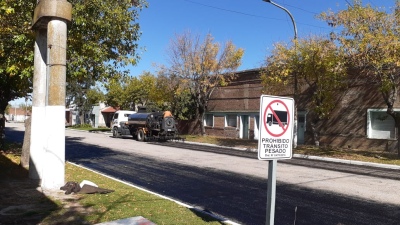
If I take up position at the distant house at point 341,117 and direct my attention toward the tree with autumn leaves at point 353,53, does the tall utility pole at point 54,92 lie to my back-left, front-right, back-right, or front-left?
front-right

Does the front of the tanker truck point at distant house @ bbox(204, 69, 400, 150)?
no

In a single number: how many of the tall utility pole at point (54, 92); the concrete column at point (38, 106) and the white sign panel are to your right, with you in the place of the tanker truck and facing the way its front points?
0

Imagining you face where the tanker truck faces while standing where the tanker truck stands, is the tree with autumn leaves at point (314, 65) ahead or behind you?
behind

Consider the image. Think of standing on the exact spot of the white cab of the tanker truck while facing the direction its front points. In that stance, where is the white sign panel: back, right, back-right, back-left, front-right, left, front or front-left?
back-left

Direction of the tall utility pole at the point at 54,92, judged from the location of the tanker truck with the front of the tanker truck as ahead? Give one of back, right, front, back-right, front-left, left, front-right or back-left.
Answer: back-left

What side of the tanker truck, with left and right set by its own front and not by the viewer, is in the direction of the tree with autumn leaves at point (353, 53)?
back

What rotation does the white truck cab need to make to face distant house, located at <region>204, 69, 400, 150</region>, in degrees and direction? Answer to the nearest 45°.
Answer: approximately 180°

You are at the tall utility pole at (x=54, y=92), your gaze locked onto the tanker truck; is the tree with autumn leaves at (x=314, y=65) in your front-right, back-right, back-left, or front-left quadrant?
front-right

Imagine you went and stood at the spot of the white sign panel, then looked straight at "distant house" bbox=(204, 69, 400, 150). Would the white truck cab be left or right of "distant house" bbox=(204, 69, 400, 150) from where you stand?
left

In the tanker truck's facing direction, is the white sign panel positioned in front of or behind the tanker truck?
behind

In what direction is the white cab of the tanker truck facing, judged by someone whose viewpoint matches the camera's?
facing away from the viewer and to the left of the viewer

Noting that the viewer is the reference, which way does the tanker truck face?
facing away from the viewer and to the left of the viewer

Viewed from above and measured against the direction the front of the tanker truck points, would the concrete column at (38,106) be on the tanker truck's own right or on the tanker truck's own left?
on the tanker truck's own left

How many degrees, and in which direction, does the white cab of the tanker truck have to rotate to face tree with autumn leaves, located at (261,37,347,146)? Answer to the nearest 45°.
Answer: approximately 180°
